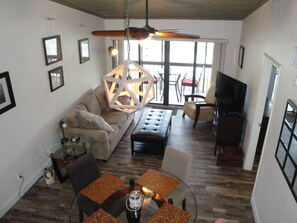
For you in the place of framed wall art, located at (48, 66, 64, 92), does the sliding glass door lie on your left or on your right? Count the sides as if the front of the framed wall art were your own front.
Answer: on your left

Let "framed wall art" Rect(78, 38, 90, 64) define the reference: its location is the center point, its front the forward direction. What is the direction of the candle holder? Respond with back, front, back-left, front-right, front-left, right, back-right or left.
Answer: front-right

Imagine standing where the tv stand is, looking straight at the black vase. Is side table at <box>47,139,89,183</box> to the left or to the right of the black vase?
right

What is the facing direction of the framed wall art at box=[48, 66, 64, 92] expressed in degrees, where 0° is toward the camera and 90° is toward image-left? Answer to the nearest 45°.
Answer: approximately 315°

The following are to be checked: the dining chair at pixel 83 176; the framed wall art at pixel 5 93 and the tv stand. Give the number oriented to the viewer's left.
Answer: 1

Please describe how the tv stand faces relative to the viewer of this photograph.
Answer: facing to the left of the viewer

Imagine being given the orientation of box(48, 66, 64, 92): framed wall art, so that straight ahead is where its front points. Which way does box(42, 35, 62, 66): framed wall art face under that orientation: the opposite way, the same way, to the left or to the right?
the same way

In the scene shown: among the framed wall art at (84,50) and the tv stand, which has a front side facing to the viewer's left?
the tv stand

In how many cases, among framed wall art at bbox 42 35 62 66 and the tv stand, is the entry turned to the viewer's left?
1

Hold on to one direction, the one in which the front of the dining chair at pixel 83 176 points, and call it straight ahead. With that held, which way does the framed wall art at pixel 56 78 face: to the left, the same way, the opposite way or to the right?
the same way

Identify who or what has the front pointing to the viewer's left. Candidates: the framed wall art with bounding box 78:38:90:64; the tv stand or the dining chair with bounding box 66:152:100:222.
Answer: the tv stand

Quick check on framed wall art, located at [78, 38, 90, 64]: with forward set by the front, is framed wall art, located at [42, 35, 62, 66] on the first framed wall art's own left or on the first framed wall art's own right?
on the first framed wall art's own right

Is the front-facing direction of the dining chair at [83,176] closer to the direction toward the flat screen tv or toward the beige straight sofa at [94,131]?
the flat screen tv

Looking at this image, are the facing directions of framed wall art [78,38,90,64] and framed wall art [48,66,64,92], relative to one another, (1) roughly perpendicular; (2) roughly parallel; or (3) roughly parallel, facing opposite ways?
roughly parallel

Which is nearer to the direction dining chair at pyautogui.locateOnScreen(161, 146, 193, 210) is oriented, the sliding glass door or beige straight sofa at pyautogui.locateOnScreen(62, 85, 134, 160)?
the beige straight sofa

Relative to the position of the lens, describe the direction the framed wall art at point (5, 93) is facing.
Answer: facing the viewer and to the right of the viewer

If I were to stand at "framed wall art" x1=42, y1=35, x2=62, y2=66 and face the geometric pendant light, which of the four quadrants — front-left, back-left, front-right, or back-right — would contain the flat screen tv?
front-left

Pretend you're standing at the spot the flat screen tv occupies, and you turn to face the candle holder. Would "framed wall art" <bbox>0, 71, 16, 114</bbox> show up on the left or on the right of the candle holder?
right

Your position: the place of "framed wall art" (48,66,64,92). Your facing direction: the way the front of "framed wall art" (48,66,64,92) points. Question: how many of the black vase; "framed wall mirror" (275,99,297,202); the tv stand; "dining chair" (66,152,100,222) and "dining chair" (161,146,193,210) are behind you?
0

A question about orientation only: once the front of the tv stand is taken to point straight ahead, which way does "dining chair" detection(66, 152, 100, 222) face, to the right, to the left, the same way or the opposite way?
the opposite way
